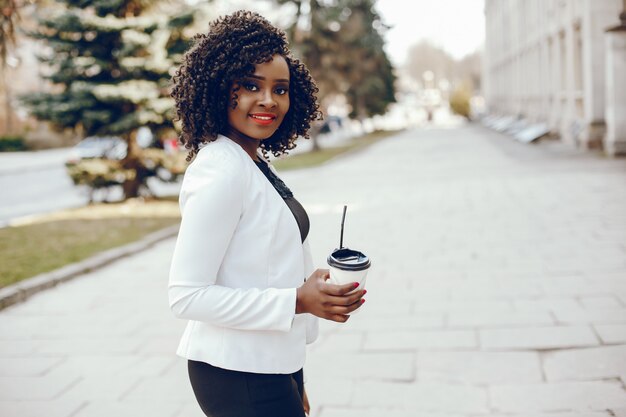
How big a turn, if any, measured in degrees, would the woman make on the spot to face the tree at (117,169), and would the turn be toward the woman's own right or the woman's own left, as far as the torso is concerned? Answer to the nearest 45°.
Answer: approximately 90° to the woman's own left

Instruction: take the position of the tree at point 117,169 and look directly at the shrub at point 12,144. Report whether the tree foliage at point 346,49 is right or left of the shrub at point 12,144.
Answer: right

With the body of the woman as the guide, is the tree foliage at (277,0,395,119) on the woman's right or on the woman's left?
on the woman's left

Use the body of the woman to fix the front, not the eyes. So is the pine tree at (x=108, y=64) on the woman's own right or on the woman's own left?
on the woman's own left

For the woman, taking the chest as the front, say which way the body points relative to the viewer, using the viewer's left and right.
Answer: facing to the right of the viewer

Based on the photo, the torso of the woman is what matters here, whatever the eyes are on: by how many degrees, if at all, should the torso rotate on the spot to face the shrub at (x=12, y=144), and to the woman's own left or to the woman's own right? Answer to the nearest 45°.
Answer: approximately 90° to the woman's own left
